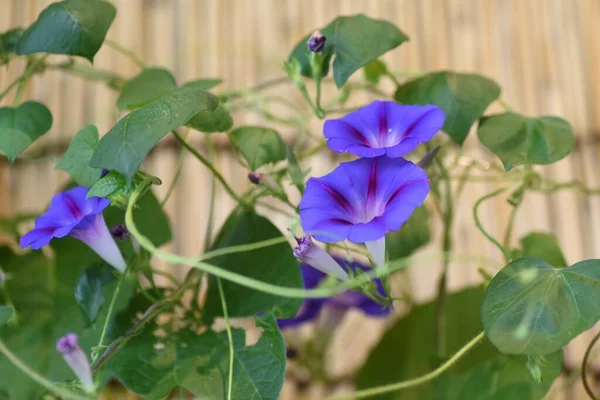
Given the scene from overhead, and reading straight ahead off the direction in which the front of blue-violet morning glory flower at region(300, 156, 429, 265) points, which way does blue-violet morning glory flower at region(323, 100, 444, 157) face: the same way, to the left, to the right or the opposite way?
the same way

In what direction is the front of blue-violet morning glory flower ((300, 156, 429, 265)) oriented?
toward the camera

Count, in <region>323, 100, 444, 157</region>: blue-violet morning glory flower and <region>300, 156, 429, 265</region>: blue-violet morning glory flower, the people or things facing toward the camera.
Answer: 2
